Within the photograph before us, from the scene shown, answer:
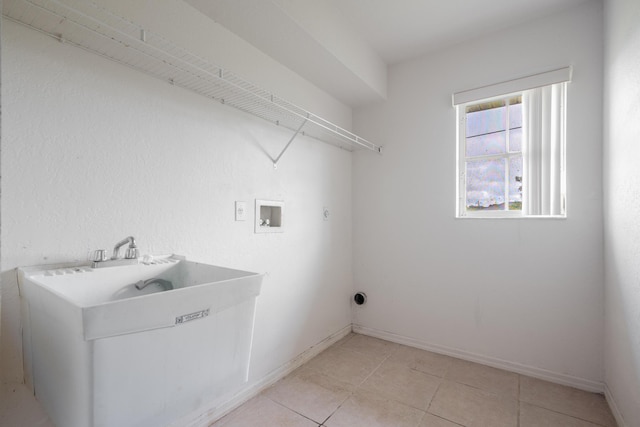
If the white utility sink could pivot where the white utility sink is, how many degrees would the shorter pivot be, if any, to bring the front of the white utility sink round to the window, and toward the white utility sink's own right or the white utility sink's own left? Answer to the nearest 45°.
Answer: approximately 45° to the white utility sink's own left

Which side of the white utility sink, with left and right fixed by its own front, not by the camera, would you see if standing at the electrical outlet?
left

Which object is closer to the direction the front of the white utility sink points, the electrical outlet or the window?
the window

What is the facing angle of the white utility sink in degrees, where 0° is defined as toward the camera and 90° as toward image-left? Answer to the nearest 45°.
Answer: approximately 315°
